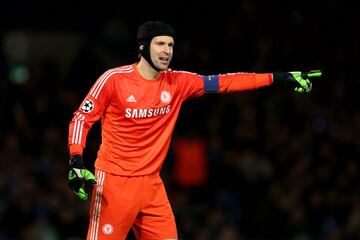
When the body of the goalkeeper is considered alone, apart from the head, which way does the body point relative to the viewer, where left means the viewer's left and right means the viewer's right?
facing the viewer and to the right of the viewer
